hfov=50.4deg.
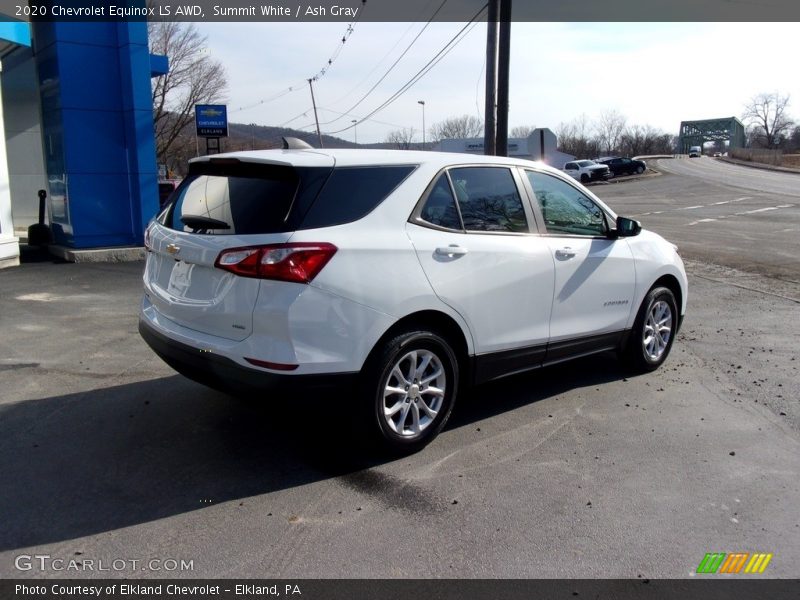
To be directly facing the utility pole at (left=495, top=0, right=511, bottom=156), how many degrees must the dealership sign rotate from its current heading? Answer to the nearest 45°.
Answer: approximately 45° to its left

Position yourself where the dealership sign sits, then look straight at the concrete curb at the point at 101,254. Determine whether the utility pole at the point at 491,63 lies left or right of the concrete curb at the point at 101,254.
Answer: left

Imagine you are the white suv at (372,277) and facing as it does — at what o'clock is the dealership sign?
The dealership sign is roughly at 10 o'clock from the white suv.

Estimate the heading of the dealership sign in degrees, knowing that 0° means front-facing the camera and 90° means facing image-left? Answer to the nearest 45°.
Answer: approximately 0°

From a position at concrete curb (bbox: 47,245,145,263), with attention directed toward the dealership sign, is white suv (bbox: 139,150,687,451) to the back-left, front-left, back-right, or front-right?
back-right

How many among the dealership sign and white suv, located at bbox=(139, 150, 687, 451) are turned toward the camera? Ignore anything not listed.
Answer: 1

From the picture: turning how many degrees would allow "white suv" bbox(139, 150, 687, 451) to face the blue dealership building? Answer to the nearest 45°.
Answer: approximately 90° to its left

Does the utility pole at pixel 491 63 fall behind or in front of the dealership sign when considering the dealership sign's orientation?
in front

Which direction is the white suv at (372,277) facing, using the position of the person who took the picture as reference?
facing away from the viewer and to the right of the viewer

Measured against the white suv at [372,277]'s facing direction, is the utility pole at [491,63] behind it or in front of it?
in front
